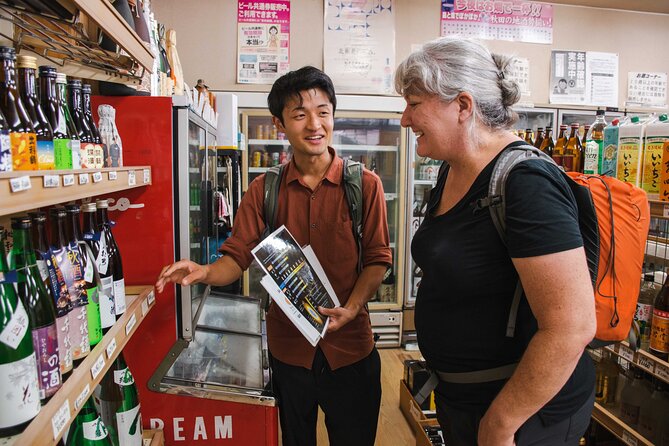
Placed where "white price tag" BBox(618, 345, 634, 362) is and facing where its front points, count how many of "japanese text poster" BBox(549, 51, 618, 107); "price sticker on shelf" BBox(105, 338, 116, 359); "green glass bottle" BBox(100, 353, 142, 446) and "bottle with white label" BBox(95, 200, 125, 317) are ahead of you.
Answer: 3

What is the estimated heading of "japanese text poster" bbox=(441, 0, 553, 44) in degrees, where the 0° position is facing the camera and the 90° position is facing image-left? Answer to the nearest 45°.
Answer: approximately 0°

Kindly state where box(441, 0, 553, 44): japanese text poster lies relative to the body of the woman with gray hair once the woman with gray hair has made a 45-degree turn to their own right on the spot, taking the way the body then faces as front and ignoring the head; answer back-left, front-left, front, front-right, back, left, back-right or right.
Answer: front-right

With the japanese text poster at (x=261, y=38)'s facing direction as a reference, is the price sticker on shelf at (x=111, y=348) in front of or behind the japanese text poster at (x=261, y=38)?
in front

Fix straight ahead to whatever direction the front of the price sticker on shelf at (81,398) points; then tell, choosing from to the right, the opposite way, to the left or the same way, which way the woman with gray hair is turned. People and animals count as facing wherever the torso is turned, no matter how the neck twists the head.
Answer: the opposite way
